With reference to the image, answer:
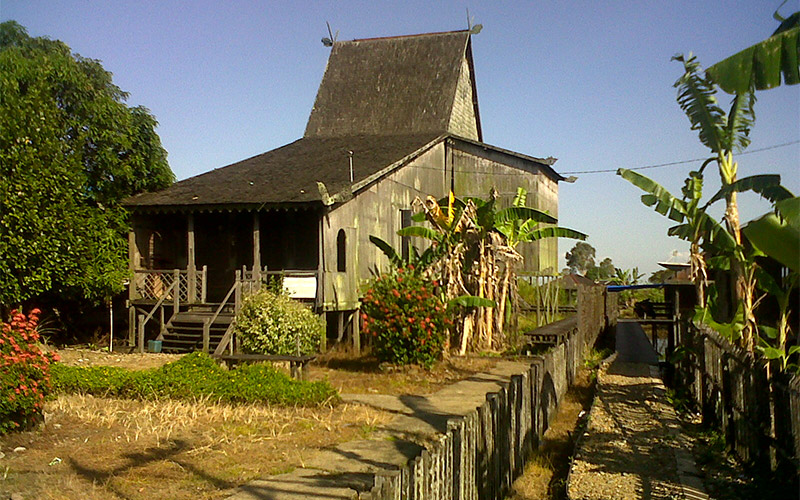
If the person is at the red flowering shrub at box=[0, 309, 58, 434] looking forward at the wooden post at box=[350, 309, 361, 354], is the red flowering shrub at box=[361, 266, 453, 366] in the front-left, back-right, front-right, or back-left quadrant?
front-right

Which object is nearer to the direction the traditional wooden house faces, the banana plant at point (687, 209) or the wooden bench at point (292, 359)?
the wooden bench

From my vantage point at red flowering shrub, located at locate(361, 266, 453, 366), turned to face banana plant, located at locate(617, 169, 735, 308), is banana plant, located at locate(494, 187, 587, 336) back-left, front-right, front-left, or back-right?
front-left

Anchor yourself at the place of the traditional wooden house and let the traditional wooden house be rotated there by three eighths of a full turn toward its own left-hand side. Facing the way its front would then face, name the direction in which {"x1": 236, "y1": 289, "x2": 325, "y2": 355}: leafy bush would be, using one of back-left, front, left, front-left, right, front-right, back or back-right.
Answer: right

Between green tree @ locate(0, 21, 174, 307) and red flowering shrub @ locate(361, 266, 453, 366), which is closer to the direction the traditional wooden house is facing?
the green tree

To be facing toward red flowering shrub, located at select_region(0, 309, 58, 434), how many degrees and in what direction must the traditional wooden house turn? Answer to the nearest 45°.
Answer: approximately 45° to its left

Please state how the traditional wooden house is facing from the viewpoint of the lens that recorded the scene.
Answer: facing the viewer and to the left of the viewer

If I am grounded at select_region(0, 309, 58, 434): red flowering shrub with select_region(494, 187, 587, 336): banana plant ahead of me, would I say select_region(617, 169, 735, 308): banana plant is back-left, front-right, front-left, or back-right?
front-right

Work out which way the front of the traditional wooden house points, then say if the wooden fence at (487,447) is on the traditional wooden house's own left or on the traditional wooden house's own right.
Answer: on the traditional wooden house's own left

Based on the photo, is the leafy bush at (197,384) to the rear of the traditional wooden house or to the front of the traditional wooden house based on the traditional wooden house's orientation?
to the front

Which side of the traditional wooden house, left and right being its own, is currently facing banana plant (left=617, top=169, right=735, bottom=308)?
left

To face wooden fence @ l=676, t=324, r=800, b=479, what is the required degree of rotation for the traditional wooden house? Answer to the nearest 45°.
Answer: approximately 45° to its left

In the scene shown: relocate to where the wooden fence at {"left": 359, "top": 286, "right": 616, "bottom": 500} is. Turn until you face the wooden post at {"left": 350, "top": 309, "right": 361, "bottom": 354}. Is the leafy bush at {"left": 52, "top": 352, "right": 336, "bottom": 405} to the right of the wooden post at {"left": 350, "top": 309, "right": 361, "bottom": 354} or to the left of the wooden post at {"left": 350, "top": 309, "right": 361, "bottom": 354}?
left

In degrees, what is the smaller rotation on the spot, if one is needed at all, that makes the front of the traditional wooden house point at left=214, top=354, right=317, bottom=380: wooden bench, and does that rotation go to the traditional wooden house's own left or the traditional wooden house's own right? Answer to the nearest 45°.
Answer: approximately 45° to the traditional wooden house's own left
